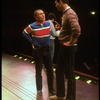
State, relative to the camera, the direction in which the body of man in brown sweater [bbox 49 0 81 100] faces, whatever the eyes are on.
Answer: to the viewer's left

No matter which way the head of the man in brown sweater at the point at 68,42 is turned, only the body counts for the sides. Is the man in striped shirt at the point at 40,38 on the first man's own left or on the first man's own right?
on the first man's own right
